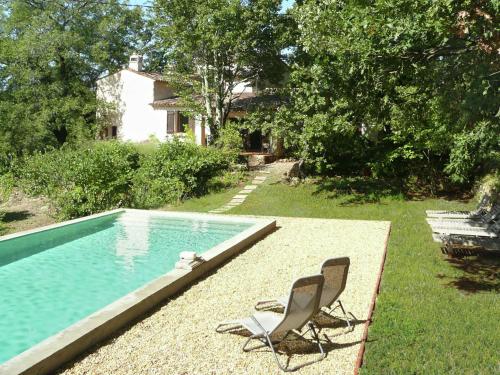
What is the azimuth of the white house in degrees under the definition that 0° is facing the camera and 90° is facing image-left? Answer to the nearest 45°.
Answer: approximately 315°

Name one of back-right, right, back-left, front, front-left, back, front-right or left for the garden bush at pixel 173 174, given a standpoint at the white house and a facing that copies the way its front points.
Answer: front-right

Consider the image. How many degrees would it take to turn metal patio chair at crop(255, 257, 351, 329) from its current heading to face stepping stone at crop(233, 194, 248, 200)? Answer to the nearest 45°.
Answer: approximately 90° to its right

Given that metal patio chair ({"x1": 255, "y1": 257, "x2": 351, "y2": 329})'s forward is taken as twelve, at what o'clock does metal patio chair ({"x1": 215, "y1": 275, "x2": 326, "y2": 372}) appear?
metal patio chair ({"x1": 215, "y1": 275, "x2": 326, "y2": 372}) is roughly at 10 o'clock from metal patio chair ({"x1": 255, "y1": 257, "x2": 351, "y2": 329}).

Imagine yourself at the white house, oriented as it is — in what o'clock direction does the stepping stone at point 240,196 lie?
The stepping stone is roughly at 1 o'clock from the white house.

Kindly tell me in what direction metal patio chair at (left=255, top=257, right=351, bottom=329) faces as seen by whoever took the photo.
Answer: facing to the left of the viewer

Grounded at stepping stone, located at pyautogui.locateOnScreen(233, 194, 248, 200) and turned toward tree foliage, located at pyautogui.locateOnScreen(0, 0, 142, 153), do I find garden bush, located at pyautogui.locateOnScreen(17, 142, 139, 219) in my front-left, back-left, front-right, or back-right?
front-left

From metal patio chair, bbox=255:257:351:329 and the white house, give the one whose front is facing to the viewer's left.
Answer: the metal patio chair

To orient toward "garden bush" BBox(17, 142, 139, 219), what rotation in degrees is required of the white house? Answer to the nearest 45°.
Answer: approximately 45° to its right

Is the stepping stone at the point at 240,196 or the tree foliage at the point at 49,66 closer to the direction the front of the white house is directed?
the stepping stone
